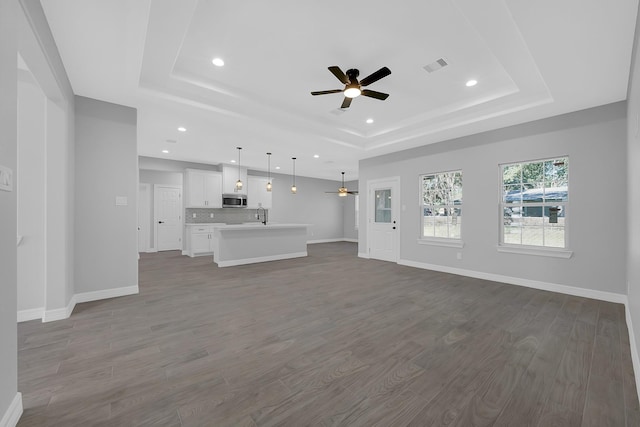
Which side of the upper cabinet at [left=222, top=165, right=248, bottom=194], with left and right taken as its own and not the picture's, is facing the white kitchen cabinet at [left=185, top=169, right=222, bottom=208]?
right

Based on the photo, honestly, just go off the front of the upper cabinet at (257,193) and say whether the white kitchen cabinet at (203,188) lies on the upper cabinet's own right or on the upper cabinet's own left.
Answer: on the upper cabinet's own right

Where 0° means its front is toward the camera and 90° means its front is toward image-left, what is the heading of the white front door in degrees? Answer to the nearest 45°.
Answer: approximately 45°

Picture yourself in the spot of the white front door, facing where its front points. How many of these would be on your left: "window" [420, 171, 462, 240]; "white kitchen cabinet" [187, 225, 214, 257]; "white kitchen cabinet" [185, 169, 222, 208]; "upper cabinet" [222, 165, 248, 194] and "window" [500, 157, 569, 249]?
2

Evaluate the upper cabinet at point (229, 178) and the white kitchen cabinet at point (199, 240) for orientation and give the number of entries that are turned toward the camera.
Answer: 2

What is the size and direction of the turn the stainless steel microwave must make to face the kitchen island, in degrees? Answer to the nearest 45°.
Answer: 0° — it already faces it

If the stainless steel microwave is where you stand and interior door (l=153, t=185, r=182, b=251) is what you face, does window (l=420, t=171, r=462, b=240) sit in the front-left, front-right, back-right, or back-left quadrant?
back-left

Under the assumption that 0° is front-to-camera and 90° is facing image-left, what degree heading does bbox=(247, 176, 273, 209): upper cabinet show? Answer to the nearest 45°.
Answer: approximately 0°

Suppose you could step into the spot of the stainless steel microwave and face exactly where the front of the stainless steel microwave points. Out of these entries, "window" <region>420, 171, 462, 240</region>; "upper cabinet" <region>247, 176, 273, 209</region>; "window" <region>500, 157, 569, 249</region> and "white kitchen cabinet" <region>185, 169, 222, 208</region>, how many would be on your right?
1
